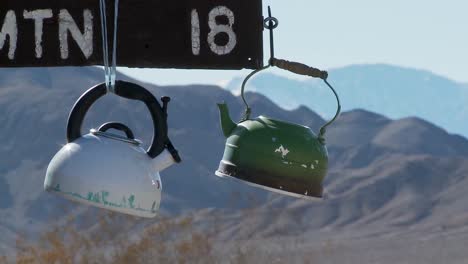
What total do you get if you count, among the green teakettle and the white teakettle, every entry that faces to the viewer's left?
1

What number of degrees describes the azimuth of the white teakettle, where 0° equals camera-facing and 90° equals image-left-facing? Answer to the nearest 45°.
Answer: approximately 270°

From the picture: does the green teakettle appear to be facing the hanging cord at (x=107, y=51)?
yes

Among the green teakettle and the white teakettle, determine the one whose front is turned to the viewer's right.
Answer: the white teakettle

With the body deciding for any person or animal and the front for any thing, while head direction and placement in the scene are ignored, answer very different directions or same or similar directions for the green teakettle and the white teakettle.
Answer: very different directions

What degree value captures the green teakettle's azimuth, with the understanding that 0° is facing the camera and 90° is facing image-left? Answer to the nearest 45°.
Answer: approximately 90°
